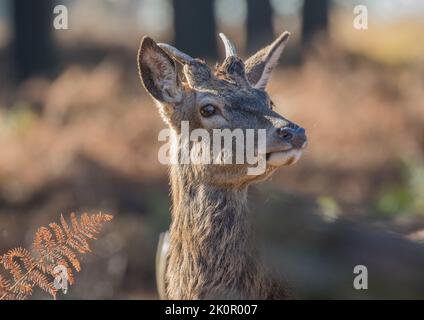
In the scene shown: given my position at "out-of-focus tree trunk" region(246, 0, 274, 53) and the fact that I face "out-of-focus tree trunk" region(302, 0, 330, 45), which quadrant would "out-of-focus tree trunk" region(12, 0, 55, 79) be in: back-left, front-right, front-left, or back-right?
back-right

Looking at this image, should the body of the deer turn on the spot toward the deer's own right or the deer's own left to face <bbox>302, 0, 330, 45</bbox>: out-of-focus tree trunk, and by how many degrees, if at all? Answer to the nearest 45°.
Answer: approximately 135° to the deer's own left

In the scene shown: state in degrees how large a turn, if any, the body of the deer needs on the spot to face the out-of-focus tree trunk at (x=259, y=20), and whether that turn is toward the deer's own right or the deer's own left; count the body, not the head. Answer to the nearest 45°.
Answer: approximately 135° to the deer's own left

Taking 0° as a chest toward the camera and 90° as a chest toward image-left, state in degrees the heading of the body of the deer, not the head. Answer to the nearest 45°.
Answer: approximately 315°

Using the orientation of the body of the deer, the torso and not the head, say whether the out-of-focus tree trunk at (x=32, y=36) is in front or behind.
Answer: behind

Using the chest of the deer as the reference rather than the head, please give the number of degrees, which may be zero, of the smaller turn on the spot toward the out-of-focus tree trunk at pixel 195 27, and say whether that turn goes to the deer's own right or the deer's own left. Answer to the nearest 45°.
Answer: approximately 135° to the deer's own left
